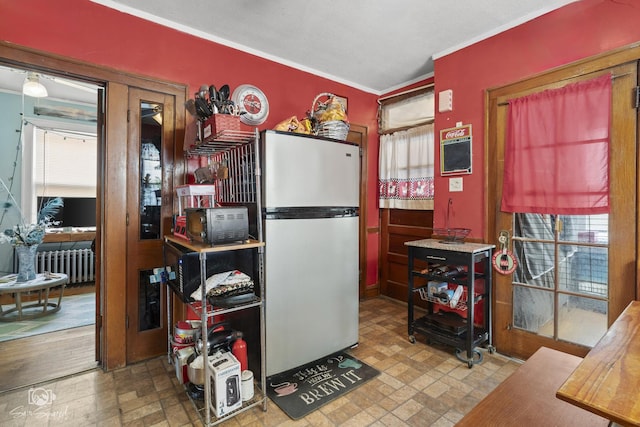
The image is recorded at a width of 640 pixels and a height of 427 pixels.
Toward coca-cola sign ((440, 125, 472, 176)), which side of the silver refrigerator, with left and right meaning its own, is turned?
left

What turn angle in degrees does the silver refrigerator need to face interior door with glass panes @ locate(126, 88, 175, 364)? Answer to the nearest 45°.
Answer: approximately 135° to its right

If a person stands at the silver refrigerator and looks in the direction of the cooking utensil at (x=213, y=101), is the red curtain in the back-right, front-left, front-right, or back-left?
back-left

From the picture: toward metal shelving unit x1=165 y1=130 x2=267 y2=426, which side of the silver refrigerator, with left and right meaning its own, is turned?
right

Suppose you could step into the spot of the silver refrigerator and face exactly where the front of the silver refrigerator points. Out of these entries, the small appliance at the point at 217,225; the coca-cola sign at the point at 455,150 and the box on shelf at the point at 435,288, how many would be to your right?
1

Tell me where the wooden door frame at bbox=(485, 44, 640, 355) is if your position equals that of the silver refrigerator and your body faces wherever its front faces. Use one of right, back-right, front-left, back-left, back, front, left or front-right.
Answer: front-left

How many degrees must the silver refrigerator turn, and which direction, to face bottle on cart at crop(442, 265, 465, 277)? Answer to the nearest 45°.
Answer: approximately 45° to its left

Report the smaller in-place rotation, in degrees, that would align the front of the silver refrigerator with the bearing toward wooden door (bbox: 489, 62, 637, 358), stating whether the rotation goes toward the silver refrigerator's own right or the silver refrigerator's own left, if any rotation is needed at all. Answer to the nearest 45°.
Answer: approximately 45° to the silver refrigerator's own left

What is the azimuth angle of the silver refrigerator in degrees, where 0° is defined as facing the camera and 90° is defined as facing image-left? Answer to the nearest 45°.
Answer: approximately 315°

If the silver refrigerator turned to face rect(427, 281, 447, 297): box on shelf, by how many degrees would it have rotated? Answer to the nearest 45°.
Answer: approximately 45° to its left

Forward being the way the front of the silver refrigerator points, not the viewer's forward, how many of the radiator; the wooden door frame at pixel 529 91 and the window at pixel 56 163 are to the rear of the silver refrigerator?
2

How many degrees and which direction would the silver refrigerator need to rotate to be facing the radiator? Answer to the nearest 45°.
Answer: approximately 180°
